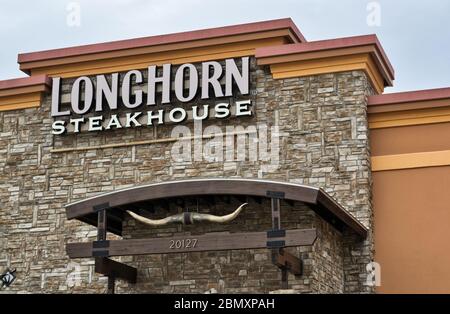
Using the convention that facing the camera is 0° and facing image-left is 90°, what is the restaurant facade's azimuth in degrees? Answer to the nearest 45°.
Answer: approximately 45°
